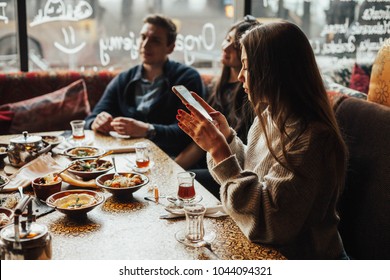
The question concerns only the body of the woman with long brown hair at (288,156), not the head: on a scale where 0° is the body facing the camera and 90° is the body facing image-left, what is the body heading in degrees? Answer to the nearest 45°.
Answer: approximately 90°

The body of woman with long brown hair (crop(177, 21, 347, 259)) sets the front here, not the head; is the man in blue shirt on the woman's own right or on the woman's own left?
on the woman's own right

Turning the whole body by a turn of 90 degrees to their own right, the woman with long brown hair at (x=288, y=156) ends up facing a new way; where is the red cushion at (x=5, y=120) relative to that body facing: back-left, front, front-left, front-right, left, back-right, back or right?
front-left

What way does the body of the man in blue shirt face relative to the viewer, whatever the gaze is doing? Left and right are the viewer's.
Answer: facing the viewer and to the left of the viewer

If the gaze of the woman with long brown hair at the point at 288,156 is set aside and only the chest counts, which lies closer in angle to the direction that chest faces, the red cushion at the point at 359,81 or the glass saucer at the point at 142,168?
the glass saucer

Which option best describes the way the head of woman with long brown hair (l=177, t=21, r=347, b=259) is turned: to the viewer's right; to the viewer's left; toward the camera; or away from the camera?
to the viewer's left

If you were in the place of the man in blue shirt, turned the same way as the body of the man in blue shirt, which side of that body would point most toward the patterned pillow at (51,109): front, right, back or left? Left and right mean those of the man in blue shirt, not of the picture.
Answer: right

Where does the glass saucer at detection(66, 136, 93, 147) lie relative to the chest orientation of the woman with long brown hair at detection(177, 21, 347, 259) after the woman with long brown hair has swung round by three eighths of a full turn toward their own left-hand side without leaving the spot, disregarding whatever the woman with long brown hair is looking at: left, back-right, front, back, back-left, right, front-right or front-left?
back

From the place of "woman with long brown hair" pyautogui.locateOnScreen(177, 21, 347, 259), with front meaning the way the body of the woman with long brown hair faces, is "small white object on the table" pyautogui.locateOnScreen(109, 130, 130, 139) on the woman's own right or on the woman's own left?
on the woman's own right

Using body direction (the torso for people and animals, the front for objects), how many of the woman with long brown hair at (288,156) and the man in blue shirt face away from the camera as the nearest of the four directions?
0
